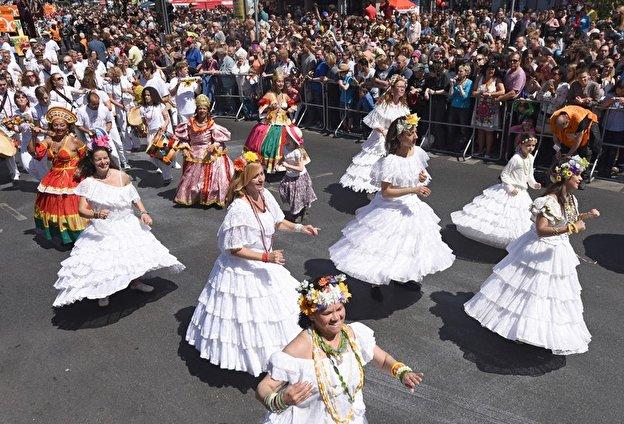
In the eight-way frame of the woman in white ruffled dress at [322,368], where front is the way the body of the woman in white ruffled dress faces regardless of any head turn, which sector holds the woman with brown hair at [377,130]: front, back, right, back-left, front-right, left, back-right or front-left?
back-left

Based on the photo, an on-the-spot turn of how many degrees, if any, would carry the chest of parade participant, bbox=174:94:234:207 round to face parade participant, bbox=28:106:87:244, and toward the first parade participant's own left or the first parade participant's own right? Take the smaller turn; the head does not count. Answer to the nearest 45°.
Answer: approximately 45° to the first parade participant's own right

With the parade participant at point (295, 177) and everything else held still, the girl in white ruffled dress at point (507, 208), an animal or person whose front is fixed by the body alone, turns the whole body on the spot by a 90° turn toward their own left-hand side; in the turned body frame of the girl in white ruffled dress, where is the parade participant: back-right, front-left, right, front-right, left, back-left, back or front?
back-left

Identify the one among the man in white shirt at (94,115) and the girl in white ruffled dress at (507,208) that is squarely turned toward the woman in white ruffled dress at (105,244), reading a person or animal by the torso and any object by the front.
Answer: the man in white shirt

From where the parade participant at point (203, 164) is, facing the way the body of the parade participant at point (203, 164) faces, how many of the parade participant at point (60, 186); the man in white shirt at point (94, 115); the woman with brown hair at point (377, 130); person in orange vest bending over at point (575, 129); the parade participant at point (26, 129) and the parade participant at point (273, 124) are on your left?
3

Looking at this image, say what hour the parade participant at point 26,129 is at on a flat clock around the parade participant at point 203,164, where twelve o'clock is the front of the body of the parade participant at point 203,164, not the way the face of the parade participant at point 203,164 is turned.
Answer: the parade participant at point 26,129 is roughly at 4 o'clock from the parade participant at point 203,164.

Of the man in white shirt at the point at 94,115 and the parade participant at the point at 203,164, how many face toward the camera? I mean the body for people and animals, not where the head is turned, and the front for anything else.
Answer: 2

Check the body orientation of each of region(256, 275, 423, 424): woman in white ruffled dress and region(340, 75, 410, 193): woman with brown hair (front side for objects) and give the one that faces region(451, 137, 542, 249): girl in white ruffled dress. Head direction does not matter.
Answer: the woman with brown hair

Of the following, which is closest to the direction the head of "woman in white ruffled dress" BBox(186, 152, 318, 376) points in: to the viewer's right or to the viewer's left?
to the viewer's right
